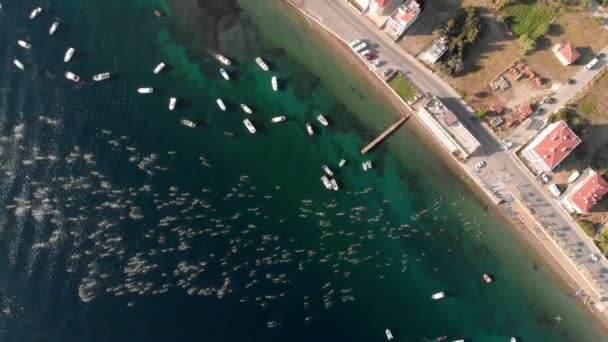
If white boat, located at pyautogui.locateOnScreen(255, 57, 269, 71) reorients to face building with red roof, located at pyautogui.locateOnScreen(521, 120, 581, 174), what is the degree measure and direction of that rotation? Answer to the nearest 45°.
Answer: approximately 135° to its right

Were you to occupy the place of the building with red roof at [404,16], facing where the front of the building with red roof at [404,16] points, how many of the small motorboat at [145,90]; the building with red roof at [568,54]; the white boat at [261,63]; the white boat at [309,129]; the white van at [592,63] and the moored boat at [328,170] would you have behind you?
2

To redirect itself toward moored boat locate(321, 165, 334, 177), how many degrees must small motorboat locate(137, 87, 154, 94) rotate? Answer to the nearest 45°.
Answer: approximately 180°

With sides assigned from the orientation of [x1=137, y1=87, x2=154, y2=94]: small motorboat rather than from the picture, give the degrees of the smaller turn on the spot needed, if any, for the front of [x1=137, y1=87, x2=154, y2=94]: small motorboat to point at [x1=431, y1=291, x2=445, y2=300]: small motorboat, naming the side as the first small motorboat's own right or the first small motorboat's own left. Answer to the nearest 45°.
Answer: approximately 180°

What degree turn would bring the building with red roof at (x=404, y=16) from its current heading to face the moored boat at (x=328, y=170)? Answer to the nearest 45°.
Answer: approximately 45° to its right
